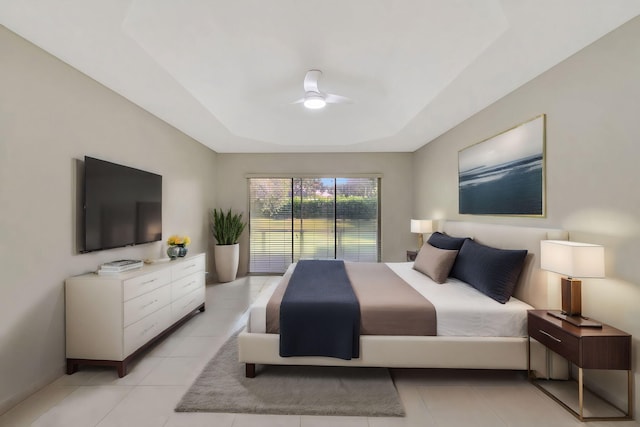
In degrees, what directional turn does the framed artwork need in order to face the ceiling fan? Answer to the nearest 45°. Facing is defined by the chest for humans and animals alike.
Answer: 0° — it already faces it

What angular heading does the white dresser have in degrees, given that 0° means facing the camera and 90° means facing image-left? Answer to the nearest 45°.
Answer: approximately 315°

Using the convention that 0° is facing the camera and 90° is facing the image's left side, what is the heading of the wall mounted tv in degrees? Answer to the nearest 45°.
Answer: approximately 315°

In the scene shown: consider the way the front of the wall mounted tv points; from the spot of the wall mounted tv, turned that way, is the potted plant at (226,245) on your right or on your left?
on your left

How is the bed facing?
to the viewer's left

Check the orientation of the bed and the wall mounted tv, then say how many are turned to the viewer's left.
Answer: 1

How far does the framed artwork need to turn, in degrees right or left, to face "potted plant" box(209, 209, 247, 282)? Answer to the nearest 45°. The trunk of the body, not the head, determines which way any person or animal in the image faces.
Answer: approximately 45° to its right

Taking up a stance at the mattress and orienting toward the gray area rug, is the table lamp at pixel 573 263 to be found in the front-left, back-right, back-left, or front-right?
back-left

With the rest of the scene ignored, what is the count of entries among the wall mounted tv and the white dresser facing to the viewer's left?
0

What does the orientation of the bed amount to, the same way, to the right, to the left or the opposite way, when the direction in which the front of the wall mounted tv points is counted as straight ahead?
the opposite way

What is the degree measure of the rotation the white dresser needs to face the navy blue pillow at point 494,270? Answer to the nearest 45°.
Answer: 0° — it already faces it

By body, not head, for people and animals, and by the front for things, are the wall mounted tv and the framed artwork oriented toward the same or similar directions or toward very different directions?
very different directions
